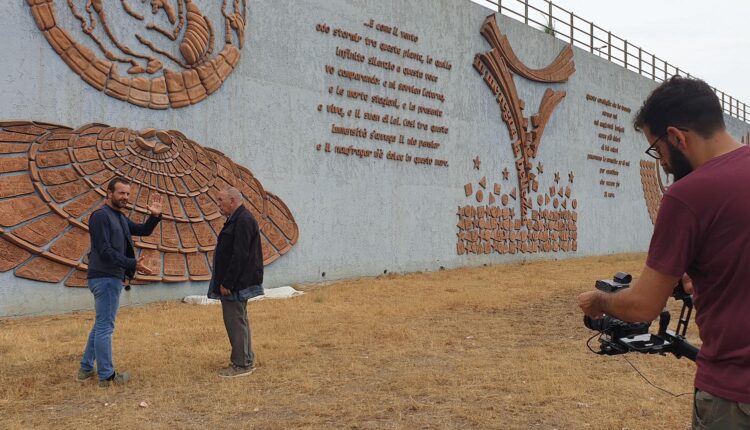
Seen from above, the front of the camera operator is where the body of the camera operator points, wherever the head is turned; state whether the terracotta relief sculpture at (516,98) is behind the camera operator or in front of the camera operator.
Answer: in front

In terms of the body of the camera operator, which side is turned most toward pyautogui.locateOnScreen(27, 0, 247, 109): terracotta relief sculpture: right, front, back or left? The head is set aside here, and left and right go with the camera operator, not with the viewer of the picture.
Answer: front

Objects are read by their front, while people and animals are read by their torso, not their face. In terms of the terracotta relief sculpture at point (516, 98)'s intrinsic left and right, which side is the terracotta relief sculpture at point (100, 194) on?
on its right

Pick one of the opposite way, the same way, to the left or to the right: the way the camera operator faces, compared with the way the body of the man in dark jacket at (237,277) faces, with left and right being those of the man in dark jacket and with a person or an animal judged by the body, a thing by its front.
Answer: to the right

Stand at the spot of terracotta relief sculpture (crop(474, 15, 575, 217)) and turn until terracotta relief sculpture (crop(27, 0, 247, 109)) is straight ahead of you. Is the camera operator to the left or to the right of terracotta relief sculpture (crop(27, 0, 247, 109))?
left

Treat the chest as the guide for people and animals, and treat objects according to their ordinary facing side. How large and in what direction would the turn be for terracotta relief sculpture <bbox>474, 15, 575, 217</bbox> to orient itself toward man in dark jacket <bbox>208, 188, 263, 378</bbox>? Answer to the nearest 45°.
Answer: approximately 45° to its right

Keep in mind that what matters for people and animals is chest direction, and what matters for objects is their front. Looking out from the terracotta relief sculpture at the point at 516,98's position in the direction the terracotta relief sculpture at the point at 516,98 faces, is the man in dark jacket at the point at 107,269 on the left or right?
on its right

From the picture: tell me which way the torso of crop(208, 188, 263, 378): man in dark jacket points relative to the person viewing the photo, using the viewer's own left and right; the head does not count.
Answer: facing to the left of the viewer

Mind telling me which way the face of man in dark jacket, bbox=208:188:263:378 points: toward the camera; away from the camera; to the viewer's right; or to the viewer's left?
to the viewer's left

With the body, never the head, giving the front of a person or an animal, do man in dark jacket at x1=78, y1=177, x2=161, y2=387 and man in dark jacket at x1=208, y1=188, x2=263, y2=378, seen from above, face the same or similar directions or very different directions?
very different directions
